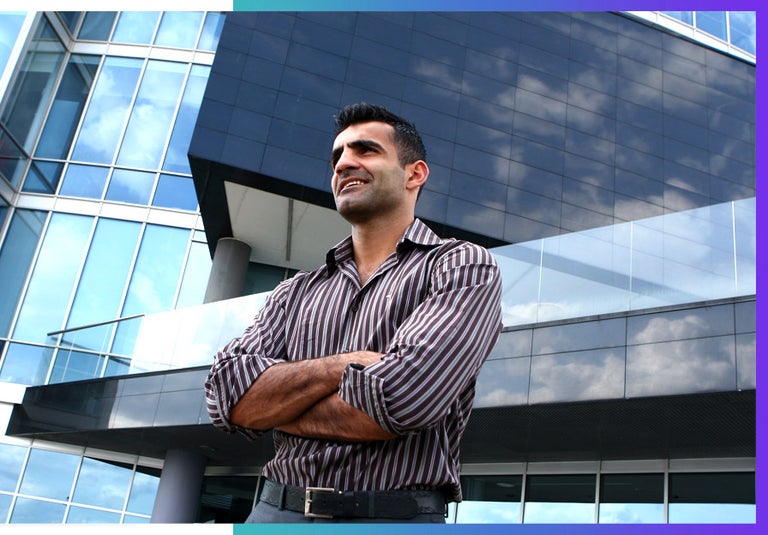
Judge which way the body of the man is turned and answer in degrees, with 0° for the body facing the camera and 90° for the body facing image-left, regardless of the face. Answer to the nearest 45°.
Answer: approximately 45°

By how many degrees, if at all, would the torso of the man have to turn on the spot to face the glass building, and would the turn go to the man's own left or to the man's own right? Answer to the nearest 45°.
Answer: approximately 135° to the man's own right
